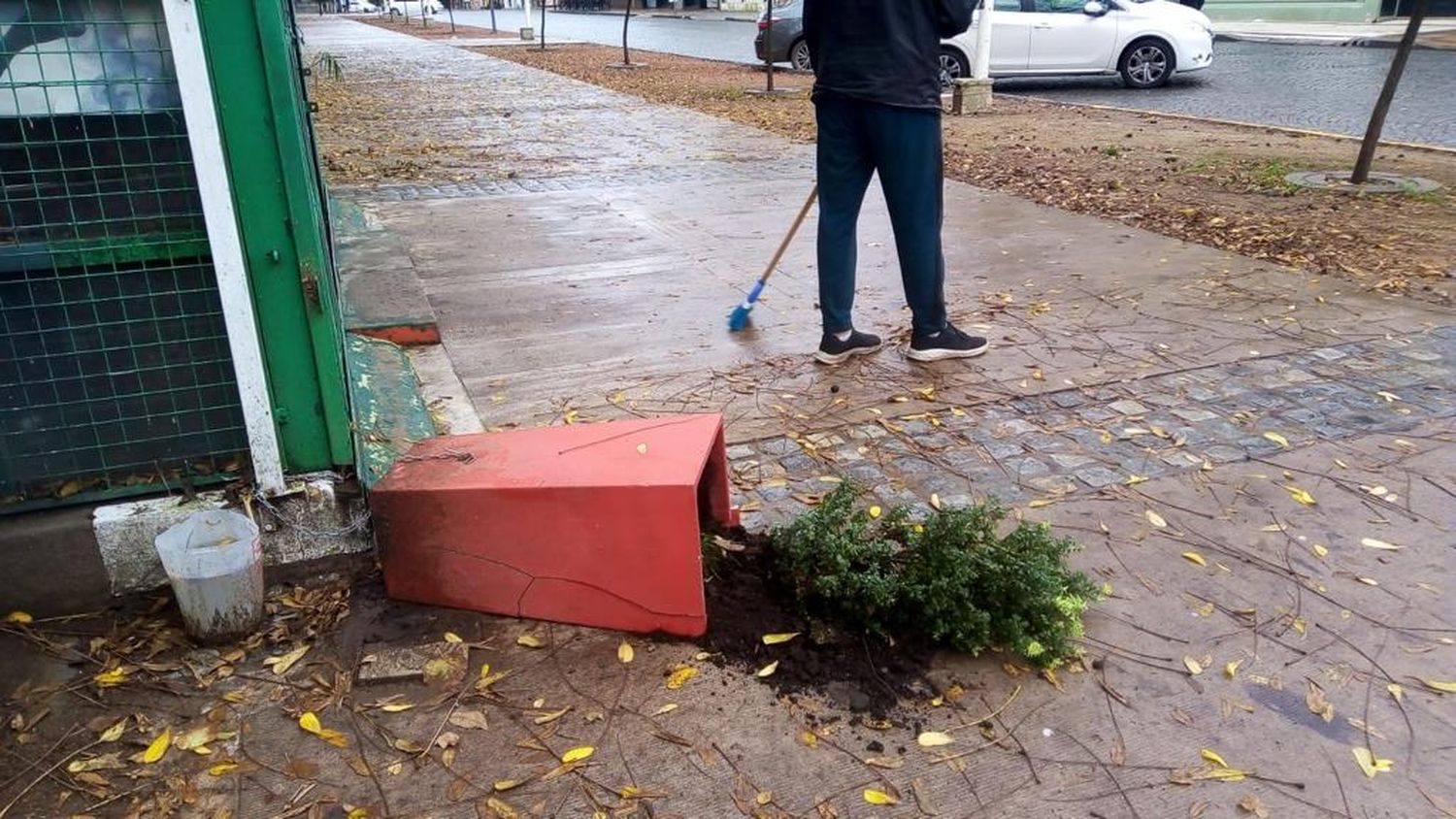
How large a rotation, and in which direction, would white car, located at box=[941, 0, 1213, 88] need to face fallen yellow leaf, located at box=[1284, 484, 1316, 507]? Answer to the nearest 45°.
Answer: approximately 90° to its right

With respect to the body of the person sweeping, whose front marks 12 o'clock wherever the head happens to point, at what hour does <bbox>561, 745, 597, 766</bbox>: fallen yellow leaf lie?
The fallen yellow leaf is roughly at 5 o'clock from the person sweeping.

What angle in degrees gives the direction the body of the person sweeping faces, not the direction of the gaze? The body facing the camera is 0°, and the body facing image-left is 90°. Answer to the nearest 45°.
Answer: approximately 225°

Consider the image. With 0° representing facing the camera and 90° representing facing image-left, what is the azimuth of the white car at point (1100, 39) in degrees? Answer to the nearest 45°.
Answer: approximately 270°

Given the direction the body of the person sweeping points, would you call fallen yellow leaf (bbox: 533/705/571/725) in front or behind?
behind

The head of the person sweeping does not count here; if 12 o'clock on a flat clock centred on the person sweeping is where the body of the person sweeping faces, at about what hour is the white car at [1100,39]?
The white car is roughly at 11 o'clock from the person sweeping.
